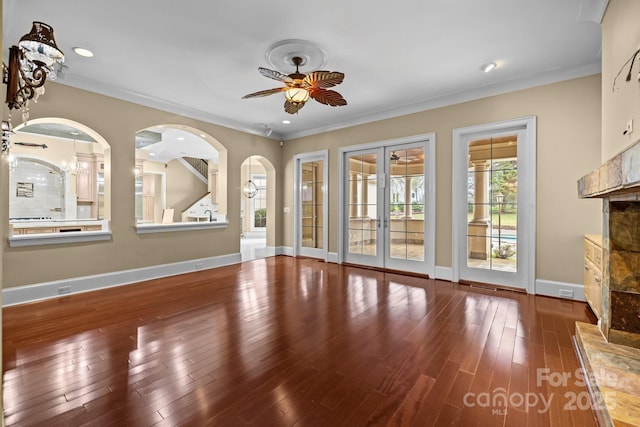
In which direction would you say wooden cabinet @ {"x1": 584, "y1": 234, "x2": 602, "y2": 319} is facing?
to the viewer's left

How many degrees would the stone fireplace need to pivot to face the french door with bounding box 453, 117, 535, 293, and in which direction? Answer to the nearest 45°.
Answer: approximately 45° to its right

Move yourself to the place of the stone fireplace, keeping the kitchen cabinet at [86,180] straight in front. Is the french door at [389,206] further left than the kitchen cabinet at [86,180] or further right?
right

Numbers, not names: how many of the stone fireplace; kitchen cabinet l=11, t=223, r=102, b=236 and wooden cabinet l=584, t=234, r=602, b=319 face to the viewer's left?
2

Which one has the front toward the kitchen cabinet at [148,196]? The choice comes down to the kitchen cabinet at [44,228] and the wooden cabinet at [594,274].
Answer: the wooden cabinet

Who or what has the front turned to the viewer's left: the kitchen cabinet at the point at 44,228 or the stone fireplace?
the stone fireplace

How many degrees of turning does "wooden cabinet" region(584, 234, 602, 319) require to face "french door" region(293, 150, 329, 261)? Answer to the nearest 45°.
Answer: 0° — it already faces it

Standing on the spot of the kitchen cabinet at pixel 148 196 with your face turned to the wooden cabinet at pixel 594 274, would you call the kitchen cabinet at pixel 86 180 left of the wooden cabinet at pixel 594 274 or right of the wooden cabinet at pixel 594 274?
right

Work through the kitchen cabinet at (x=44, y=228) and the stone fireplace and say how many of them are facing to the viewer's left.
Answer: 1

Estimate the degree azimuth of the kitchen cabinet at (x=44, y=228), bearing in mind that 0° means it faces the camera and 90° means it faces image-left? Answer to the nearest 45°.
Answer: approximately 315°

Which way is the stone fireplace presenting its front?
to the viewer's left

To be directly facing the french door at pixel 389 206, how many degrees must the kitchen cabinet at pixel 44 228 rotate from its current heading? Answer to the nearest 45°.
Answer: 0° — it already faces it
